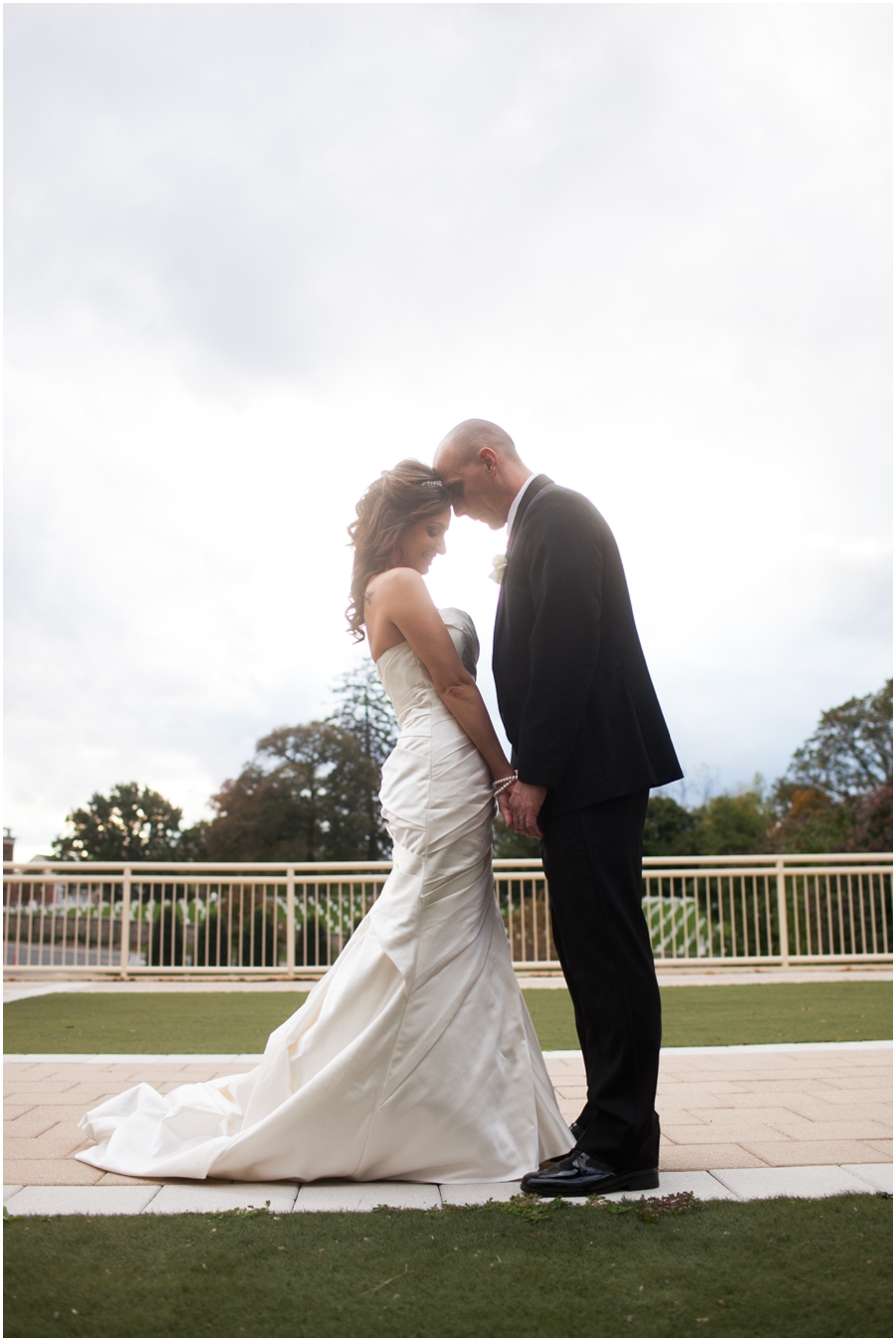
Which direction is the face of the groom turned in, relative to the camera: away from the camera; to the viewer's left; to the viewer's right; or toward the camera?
to the viewer's left

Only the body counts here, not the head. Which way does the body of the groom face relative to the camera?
to the viewer's left

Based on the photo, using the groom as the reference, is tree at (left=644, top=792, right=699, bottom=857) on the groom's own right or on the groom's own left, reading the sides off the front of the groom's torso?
on the groom's own right

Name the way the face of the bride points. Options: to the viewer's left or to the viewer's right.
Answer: to the viewer's right

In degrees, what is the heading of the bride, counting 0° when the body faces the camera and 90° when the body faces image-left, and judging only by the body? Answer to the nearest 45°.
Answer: approximately 270°

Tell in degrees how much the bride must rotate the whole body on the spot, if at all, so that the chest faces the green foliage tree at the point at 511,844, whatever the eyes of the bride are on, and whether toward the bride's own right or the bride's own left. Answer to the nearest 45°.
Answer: approximately 90° to the bride's own left

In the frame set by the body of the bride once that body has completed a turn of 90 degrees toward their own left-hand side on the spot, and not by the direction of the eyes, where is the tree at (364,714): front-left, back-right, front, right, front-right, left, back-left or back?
front

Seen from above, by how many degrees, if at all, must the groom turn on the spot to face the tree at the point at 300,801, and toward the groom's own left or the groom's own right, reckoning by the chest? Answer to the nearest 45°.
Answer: approximately 90° to the groom's own right

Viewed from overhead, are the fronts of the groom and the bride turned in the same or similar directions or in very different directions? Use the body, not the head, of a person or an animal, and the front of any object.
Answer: very different directions

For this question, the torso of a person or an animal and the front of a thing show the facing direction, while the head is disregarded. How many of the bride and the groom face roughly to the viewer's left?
1

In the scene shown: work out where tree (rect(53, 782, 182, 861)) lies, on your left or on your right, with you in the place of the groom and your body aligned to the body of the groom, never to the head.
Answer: on your right

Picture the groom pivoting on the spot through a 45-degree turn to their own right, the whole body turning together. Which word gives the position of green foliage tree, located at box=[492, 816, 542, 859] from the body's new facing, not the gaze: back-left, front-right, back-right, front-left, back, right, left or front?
front-right

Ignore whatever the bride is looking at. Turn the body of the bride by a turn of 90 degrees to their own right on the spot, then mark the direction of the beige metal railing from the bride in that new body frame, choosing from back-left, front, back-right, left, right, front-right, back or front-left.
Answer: back

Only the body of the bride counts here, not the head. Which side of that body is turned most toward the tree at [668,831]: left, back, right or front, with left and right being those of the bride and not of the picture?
left
